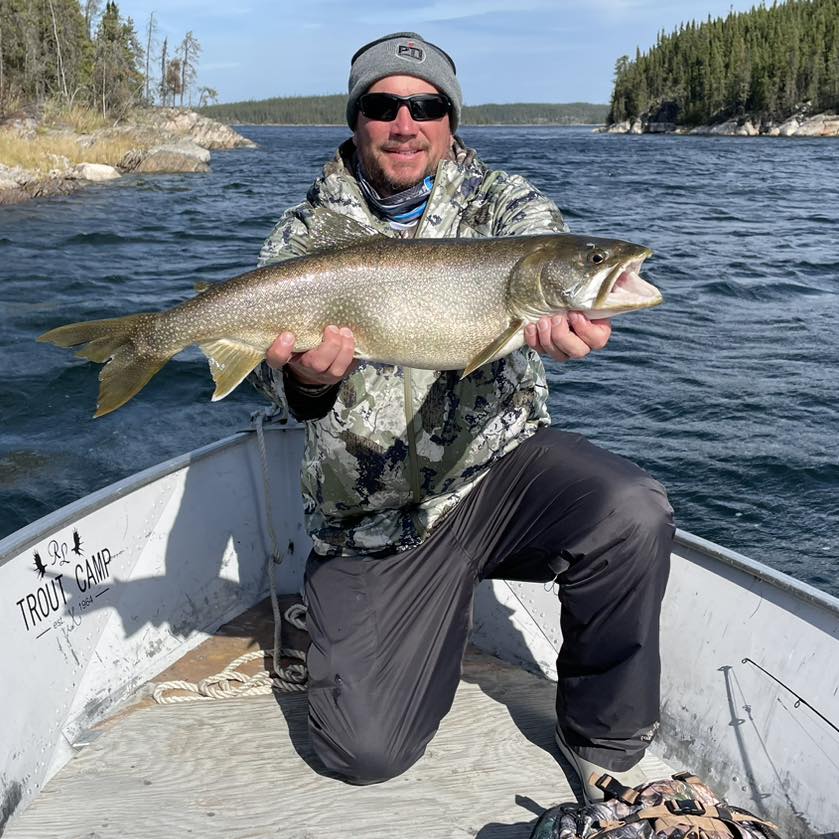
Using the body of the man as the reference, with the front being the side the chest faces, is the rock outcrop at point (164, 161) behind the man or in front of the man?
behind

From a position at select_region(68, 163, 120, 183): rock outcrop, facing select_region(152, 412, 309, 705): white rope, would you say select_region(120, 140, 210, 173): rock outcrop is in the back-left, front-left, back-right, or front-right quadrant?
back-left

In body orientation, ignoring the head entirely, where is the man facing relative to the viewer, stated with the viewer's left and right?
facing the viewer

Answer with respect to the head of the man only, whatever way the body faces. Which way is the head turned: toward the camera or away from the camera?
toward the camera

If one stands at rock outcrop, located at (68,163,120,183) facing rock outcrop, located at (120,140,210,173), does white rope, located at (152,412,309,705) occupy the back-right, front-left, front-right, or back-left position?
back-right

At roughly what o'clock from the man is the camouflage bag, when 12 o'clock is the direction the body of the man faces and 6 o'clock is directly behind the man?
The camouflage bag is roughly at 11 o'clock from the man.

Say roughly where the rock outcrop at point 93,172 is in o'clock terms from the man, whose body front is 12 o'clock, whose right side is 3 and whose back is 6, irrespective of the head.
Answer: The rock outcrop is roughly at 5 o'clock from the man.
